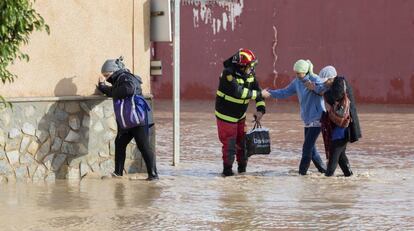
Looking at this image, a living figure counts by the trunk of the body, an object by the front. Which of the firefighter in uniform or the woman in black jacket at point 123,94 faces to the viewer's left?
the woman in black jacket

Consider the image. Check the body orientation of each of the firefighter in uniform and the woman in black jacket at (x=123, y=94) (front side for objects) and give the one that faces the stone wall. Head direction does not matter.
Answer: the woman in black jacket

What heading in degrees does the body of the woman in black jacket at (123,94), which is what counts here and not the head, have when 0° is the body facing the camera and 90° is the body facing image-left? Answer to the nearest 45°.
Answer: approximately 90°

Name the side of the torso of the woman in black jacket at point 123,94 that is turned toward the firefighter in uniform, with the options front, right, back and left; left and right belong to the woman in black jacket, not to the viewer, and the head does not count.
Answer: back

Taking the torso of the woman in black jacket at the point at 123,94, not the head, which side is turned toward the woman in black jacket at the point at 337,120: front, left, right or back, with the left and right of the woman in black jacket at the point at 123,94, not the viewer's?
back

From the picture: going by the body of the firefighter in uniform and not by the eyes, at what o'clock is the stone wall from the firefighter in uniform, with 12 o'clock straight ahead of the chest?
The stone wall is roughly at 4 o'clock from the firefighter in uniform.

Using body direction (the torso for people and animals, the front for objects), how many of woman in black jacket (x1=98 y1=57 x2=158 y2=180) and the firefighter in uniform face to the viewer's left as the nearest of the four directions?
1

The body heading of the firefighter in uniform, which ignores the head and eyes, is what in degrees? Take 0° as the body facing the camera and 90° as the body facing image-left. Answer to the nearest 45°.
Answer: approximately 315°
